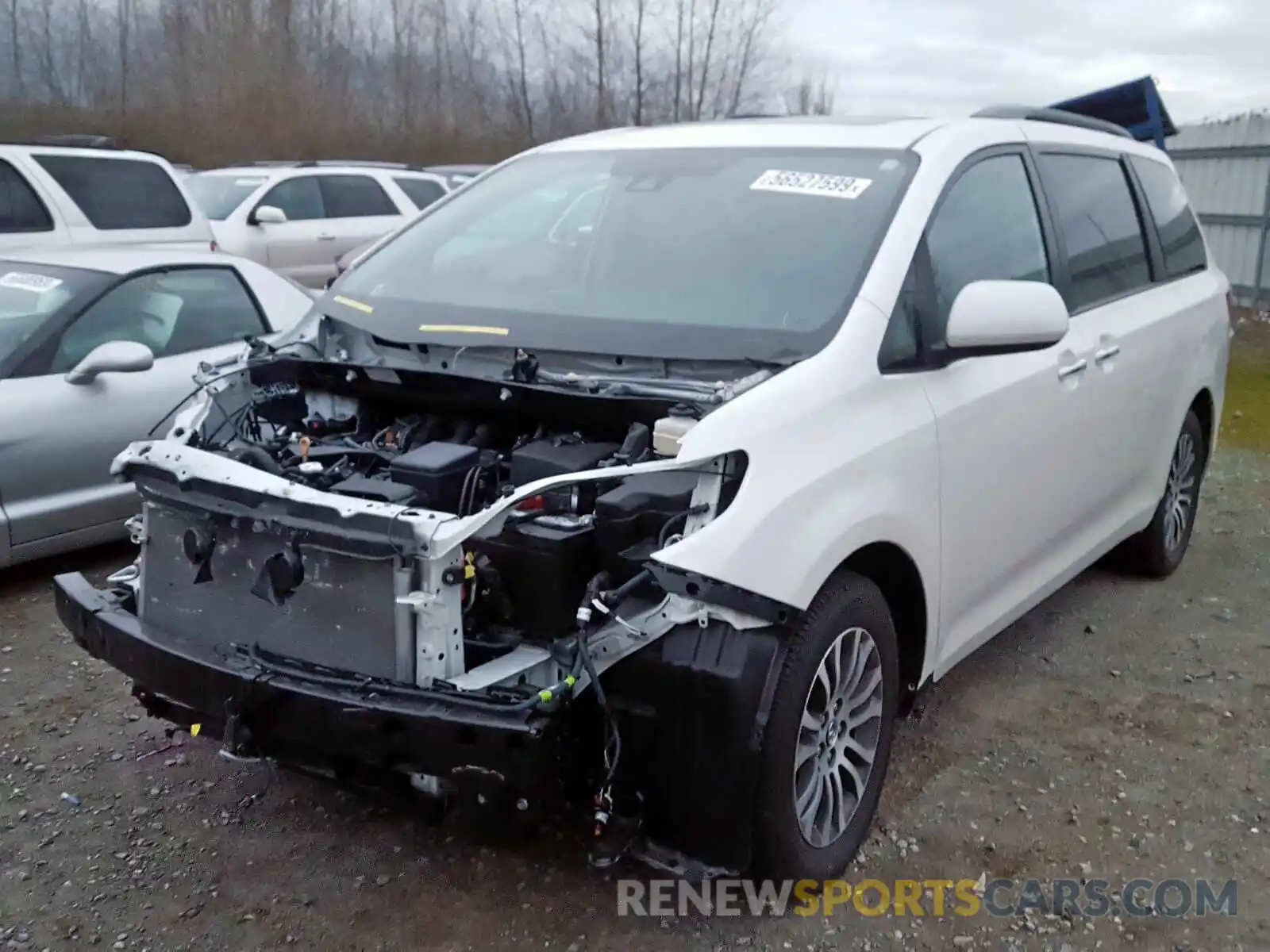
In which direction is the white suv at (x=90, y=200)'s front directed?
to the viewer's left

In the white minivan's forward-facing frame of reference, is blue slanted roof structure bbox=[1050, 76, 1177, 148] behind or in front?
behind

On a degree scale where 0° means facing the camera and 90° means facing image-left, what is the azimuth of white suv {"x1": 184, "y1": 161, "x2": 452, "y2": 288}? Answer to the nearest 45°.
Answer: approximately 45°

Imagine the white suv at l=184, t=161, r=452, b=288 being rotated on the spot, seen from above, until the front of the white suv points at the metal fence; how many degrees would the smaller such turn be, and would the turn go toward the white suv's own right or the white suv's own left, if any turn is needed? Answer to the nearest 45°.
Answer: approximately 135° to the white suv's own left

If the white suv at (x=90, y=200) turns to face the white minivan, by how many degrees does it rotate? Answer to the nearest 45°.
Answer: approximately 90° to its left

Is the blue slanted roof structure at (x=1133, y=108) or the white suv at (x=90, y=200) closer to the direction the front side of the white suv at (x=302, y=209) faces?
the white suv

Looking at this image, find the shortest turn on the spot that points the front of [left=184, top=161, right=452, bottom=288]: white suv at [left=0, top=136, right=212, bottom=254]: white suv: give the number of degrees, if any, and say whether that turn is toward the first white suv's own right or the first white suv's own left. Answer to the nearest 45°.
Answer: approximately 45° to the first white suv's own left

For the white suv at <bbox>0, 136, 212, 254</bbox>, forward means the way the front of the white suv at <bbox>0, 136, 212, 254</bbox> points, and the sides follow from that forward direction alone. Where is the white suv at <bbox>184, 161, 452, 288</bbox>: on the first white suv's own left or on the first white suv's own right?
on the first white suv's own right

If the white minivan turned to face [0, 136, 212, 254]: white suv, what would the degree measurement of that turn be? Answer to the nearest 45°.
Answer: approximately 90° to its right
